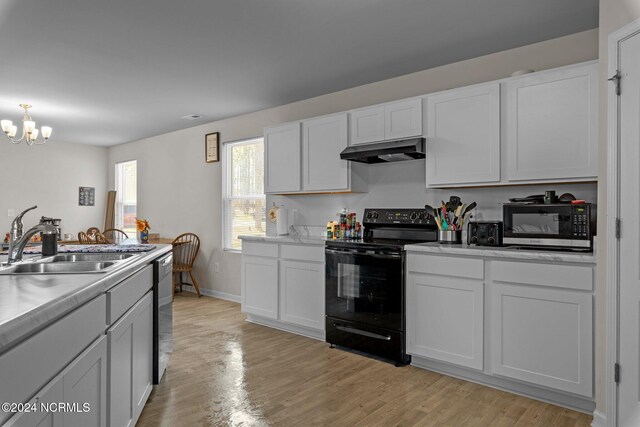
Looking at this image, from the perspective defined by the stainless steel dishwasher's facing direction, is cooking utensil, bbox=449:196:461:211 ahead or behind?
ahead

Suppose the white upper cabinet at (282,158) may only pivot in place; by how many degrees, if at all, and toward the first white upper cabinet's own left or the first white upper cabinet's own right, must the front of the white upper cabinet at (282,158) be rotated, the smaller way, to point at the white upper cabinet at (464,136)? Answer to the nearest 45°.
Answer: approximately 90° to the first white upper cabinet's own left

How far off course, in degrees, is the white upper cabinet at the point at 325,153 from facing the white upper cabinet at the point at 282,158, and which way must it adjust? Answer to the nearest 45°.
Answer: approximately 90° to its right

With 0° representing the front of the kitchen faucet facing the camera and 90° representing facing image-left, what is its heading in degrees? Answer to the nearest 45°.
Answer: approximately 270°

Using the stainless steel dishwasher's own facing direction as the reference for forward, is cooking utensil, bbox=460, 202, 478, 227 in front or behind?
in front

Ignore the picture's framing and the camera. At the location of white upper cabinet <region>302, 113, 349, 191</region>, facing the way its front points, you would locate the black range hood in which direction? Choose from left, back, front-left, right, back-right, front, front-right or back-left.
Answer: left

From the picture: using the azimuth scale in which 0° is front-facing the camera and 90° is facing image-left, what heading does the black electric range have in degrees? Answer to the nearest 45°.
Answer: approximately 45°

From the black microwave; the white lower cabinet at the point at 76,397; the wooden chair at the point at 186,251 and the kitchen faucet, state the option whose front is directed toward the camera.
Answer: the black microwave

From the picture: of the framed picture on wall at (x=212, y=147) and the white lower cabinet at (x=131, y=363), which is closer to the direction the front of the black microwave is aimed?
the white lower cabinet

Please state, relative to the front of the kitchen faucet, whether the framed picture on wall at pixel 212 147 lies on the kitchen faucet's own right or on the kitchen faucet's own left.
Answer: on the kitchen faucet's own left

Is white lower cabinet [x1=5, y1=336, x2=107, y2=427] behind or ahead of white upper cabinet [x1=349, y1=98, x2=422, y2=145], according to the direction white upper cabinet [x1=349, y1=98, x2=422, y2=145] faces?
ahead

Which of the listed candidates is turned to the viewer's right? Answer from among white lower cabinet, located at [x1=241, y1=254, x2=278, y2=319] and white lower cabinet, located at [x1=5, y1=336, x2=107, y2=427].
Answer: white lower cabinet, located at [x1=5, y1=336, x2=107, y2=427]
